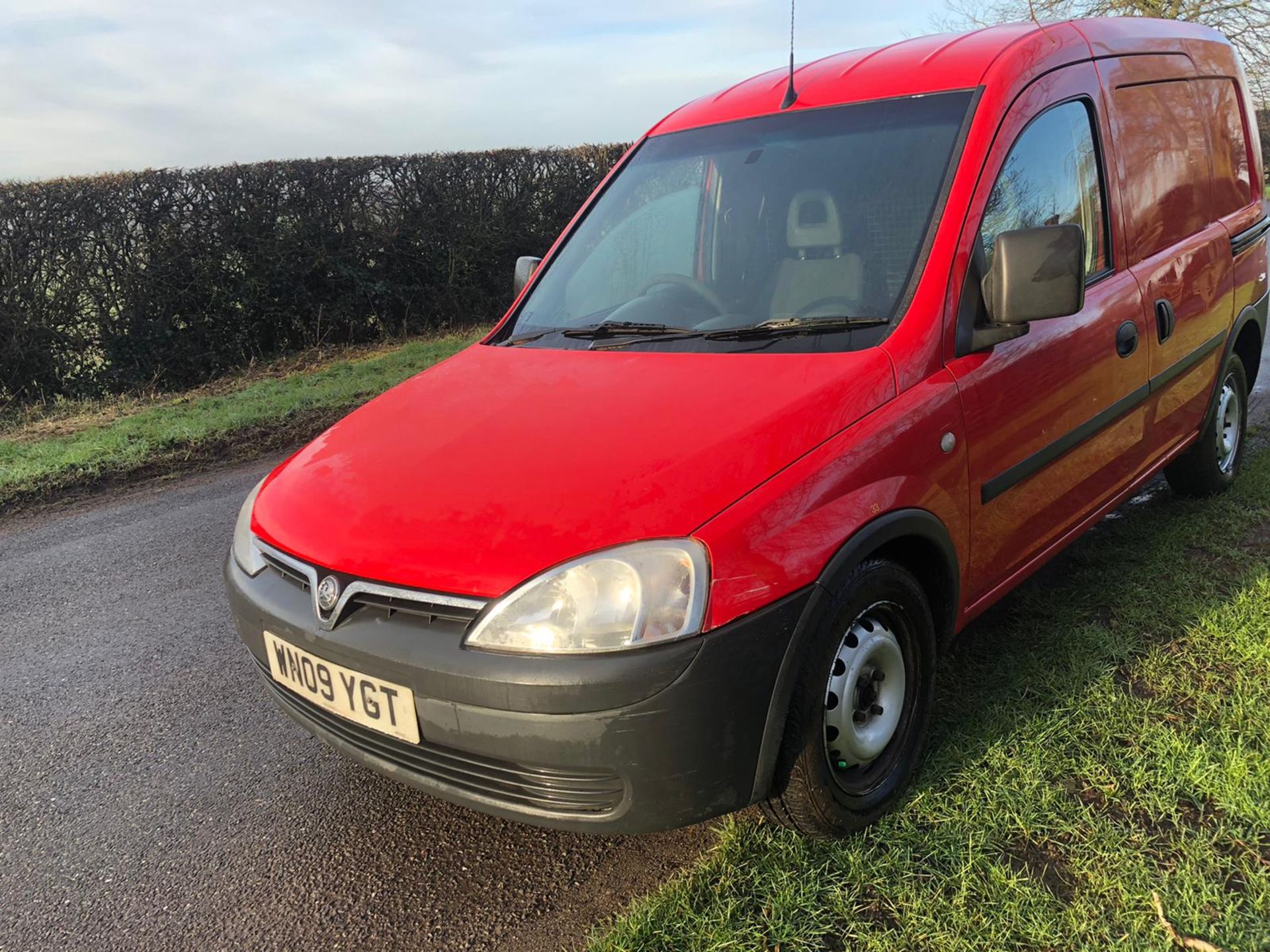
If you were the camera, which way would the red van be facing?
facing the viewer and to the left of the viewer

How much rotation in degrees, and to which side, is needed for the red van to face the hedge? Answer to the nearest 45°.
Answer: approximately 90° to its right
